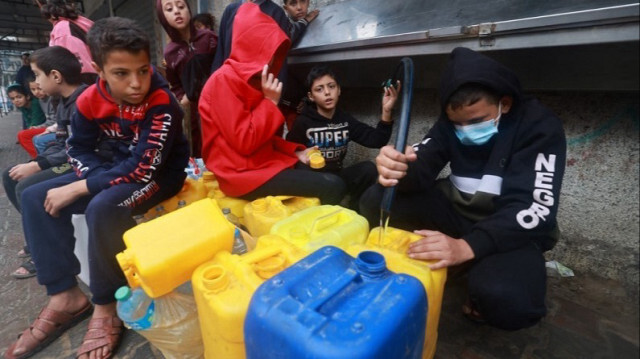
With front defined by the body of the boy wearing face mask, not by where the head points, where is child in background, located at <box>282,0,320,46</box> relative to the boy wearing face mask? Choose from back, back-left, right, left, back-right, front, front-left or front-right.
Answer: right

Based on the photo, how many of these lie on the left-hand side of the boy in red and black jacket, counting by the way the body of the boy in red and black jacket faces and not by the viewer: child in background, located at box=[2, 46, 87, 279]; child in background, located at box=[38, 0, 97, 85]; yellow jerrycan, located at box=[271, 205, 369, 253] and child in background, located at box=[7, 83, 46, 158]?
1

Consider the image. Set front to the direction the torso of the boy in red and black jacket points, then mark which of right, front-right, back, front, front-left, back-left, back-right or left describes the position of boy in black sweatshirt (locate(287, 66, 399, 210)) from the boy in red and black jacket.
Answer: back-left

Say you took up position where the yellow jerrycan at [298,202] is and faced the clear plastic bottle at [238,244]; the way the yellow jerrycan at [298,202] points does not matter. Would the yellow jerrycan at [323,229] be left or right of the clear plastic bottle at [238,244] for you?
left

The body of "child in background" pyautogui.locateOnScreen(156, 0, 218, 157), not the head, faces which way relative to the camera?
toward the camera

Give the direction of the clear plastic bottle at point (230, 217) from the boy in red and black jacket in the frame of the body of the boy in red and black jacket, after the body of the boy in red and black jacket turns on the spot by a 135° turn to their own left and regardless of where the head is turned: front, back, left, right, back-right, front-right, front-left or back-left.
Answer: front

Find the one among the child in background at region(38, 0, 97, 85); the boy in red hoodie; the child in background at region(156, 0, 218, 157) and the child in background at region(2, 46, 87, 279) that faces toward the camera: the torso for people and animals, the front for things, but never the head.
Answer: the child in background at region(156, 0, 218, 157)

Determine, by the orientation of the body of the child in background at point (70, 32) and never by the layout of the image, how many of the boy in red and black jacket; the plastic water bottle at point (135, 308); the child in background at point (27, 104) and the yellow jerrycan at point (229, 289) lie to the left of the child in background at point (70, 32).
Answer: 3

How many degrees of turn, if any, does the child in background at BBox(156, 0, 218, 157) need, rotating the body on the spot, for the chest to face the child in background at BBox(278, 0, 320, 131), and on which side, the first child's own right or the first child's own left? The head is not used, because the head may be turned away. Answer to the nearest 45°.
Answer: approximately 45° to the first child's own left

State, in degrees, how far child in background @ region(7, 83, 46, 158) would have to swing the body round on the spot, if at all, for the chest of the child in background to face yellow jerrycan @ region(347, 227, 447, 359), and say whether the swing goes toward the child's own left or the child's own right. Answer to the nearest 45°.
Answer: approximately 45° to the child's own left
